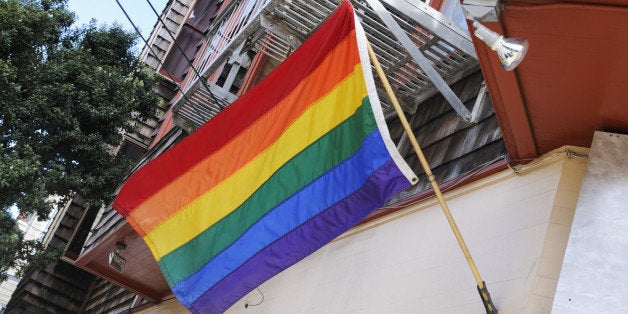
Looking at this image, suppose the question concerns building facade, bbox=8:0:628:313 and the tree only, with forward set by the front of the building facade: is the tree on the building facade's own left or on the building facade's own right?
on the building facade's own right

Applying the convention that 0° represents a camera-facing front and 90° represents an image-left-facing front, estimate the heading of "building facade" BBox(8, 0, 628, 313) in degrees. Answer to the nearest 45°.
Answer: approximately 45°

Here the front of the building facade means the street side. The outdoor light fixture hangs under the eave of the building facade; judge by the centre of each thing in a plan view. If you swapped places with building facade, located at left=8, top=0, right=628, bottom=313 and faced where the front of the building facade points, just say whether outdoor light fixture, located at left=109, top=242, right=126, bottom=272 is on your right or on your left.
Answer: on your right
